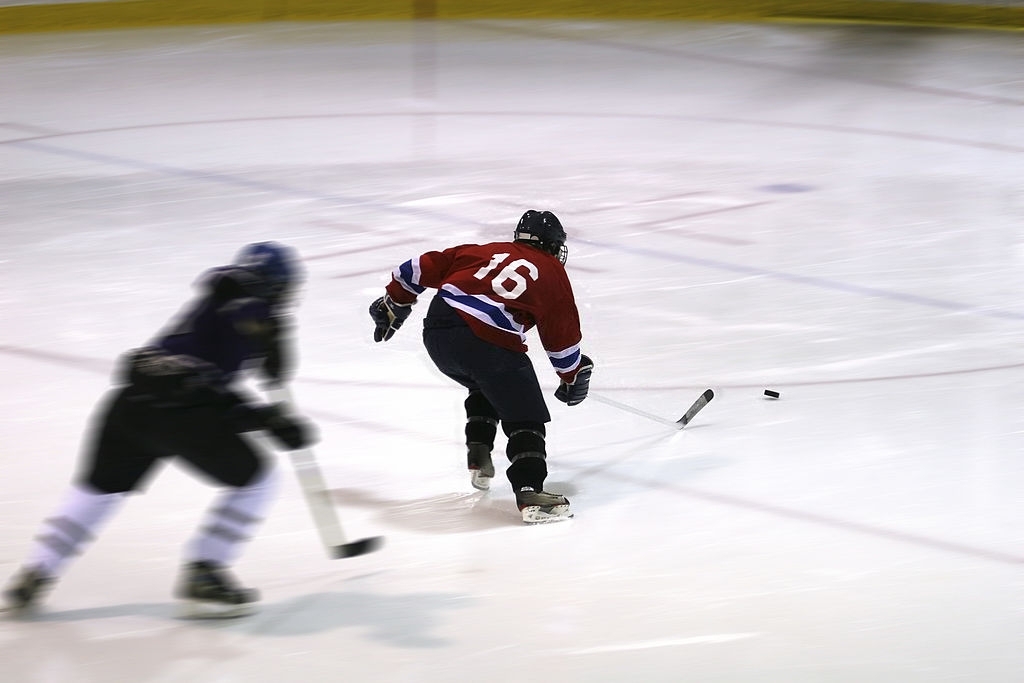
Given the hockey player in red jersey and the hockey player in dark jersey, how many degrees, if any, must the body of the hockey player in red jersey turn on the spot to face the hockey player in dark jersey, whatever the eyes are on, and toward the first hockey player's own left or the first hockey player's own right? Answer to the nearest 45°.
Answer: approximately 180°

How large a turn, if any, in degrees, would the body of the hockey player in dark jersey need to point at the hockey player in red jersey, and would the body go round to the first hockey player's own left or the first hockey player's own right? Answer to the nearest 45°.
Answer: approximately 45° to the first hockey player's own left

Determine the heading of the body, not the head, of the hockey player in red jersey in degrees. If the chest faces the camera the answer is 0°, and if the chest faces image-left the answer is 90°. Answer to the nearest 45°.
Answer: approximately 225°

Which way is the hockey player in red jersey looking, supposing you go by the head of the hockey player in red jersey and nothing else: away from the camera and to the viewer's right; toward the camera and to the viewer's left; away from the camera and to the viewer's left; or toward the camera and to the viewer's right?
away from the camera and to the viewer's right

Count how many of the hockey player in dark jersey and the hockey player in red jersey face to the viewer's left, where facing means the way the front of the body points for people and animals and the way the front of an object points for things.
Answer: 0
